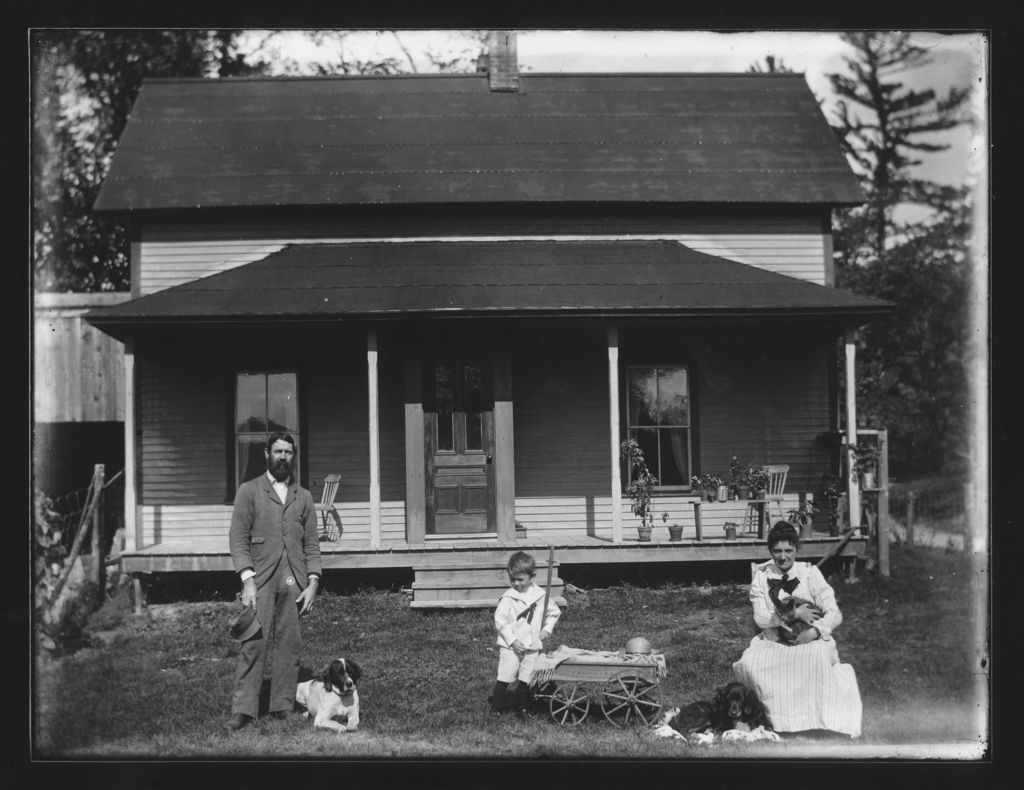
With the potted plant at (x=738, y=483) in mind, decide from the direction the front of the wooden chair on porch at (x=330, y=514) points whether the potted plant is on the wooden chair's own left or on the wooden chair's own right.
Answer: on the wooden chair's own left

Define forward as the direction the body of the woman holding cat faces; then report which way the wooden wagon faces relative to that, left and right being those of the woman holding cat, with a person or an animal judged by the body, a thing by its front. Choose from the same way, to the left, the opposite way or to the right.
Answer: to the right

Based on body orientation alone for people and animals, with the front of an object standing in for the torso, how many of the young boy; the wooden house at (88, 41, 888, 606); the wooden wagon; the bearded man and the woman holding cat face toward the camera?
4

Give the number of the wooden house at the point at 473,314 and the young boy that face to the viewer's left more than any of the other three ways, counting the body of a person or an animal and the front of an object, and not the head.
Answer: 0

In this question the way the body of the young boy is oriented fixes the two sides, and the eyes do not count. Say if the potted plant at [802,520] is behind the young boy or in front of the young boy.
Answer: behind

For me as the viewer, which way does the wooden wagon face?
facing to the left of the viewer

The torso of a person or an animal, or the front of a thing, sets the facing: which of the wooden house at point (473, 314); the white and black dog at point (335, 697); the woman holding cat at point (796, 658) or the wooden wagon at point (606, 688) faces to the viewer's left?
the wooden wagon

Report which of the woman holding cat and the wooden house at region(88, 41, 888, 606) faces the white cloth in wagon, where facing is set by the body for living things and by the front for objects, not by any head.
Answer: the wooden house

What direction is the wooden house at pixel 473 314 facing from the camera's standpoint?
toward the camera

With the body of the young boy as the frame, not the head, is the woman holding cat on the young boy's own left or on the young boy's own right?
on the young boy's own left

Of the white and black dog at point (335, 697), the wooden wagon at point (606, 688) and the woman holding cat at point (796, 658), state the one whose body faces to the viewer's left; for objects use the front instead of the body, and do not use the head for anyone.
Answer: the wooden wagon

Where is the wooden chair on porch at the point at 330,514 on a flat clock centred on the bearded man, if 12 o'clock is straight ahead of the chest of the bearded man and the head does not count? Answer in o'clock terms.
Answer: The wooden chair on porch is roughly at 6 o'clock from the bearded man.

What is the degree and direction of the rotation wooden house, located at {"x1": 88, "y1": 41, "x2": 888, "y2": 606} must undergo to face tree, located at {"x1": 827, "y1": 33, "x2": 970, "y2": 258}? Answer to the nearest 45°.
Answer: approximately 135° to its left
